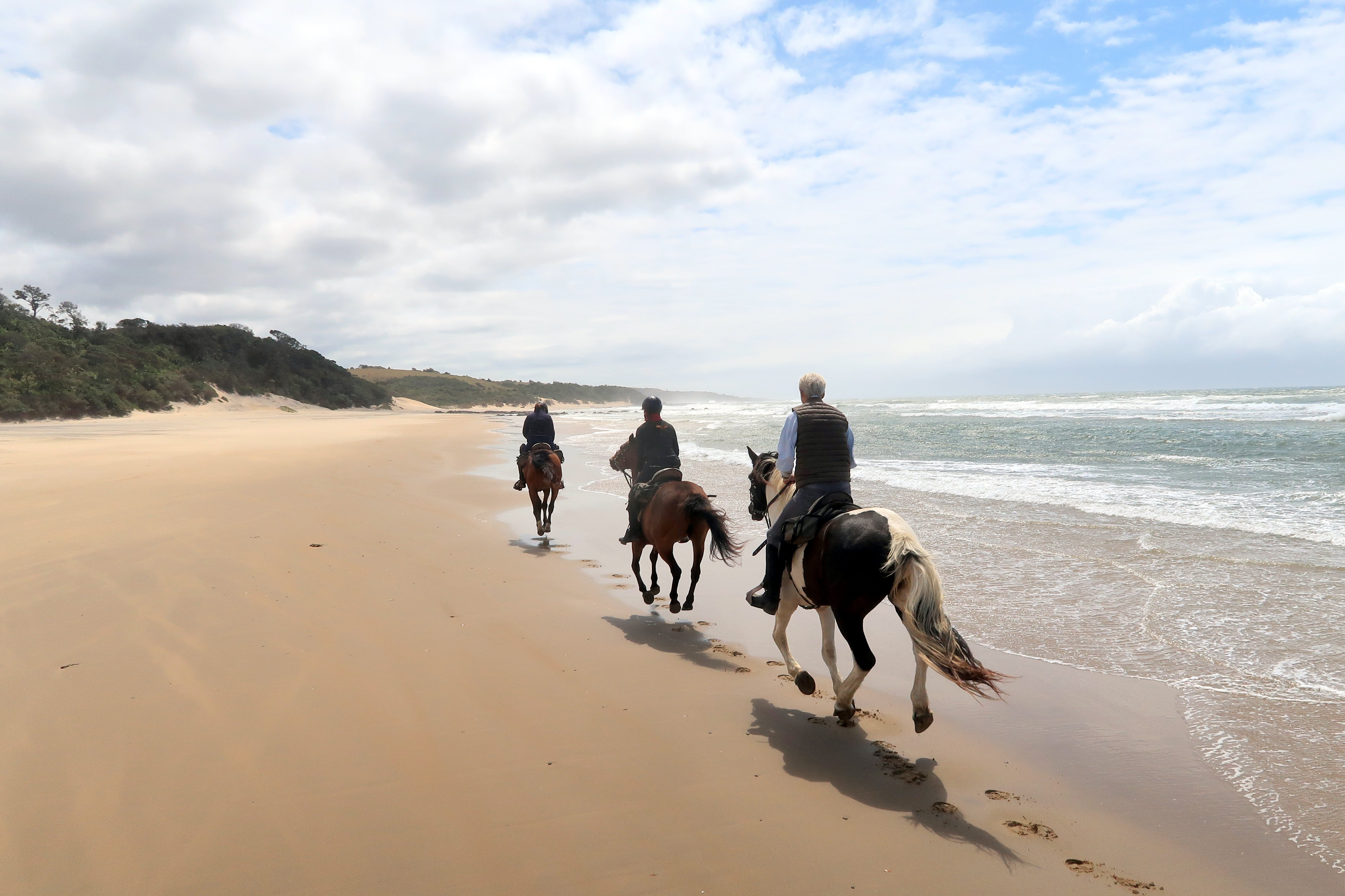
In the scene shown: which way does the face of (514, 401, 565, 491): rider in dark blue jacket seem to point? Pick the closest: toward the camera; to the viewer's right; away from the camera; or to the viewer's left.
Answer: away from the camera

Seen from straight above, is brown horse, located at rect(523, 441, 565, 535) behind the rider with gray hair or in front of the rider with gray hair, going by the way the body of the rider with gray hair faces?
in front

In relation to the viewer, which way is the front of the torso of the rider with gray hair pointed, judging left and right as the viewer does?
facing away from the viewer and to the left of the viewer

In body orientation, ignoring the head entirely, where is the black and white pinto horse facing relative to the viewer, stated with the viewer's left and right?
facing away from the viewer and to the left of the viewer

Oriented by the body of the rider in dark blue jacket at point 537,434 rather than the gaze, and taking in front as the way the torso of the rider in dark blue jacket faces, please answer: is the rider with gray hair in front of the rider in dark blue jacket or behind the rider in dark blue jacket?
behind

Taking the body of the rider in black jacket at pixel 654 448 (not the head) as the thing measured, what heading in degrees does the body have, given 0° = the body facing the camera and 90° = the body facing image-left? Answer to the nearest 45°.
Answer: approximately 135°

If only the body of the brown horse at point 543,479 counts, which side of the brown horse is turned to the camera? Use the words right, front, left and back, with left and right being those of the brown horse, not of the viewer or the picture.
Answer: back

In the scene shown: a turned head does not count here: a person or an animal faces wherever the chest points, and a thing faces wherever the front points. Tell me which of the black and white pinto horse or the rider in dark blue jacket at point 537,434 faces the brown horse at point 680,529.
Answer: the black and white pinto horse

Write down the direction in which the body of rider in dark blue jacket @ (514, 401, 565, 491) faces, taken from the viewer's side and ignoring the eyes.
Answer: away from the camera
